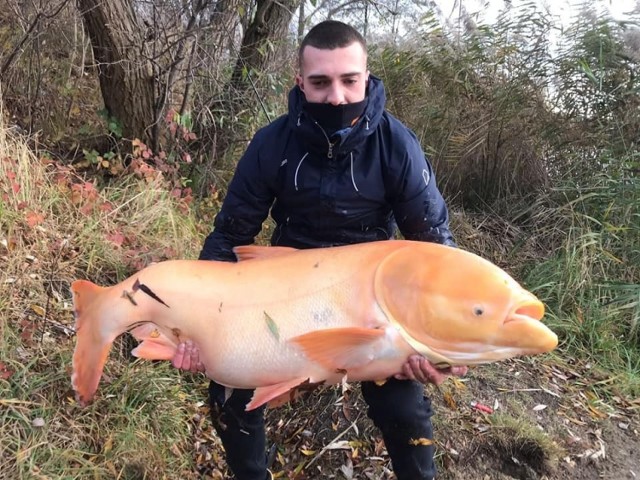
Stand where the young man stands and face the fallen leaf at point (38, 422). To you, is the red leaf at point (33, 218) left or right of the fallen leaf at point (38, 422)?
right

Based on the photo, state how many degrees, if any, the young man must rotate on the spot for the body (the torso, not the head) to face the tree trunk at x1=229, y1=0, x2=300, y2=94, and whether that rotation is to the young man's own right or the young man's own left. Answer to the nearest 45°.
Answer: approximately 180°

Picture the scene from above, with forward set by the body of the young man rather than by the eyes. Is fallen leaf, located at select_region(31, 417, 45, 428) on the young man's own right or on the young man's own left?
on the young man's own right

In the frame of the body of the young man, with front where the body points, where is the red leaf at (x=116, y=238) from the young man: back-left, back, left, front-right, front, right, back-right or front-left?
back-right

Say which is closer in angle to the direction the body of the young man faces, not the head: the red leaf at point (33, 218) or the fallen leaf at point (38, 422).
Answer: the fallen leaf

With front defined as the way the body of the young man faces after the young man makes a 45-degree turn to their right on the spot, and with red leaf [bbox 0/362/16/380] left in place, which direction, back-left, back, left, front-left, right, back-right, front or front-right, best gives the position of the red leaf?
front-right

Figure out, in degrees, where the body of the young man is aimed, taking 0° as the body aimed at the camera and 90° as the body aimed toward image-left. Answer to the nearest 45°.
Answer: approximately 0°

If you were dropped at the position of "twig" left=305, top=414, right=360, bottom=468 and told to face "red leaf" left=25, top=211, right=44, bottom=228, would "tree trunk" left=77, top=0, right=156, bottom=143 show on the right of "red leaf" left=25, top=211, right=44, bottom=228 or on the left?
right
